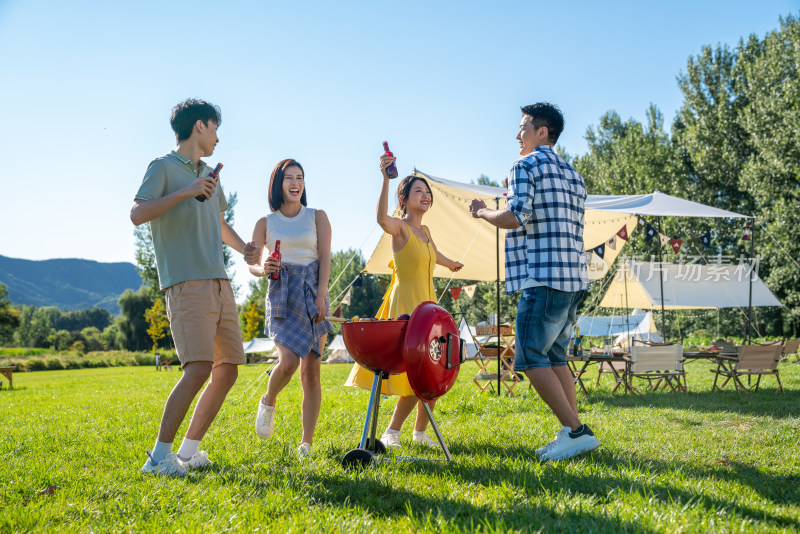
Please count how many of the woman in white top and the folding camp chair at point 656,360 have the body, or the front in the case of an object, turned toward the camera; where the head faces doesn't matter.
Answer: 1

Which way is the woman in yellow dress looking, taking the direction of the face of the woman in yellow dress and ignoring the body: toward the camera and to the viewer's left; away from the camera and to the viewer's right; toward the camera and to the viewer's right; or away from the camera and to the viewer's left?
toward the camera and to the viewer's right

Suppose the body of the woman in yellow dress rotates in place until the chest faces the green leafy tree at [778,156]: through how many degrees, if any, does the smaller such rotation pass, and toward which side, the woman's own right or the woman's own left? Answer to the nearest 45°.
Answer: approximately 90° to the woman's own left

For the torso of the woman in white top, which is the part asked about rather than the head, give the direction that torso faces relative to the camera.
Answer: toward the camera

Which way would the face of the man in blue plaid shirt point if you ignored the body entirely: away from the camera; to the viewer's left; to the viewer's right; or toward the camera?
to the viewer's left

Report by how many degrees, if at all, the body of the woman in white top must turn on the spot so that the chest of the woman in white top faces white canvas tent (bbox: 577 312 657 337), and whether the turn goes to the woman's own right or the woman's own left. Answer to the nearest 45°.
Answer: approximately 135° to the woman's own left

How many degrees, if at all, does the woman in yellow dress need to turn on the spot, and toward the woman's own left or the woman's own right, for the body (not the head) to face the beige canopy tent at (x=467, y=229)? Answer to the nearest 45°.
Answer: approximately 135° to the woman's own left

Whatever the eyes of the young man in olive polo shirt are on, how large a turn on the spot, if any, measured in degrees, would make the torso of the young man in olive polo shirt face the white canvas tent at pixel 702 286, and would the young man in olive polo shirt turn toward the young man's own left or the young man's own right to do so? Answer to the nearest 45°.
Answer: approximately 90° to the young man's own left

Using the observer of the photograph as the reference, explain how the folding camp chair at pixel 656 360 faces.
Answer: facing away from the viewer

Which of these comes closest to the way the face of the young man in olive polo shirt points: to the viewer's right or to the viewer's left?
to the viewer's right

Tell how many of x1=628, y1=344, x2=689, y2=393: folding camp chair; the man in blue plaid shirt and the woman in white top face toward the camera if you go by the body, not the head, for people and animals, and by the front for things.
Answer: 1

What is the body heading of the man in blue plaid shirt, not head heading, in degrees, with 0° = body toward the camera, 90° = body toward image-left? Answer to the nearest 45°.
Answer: approximately 135°

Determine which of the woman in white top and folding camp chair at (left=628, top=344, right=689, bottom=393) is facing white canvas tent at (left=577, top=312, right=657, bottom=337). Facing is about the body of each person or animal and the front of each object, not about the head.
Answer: the folding camp chair
